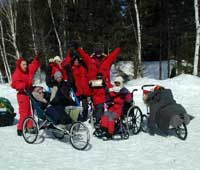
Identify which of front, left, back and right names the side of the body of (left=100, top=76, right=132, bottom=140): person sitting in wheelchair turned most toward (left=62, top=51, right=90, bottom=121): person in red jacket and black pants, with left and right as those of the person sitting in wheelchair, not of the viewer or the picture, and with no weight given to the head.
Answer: right

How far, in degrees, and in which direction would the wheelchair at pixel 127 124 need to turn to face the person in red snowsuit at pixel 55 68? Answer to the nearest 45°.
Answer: approximately 90° to its right

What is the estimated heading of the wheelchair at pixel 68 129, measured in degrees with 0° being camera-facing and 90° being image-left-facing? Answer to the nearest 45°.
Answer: approximately 315°

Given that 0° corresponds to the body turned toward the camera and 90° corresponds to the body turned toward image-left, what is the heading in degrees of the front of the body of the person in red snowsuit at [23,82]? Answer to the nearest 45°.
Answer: approximately 315°

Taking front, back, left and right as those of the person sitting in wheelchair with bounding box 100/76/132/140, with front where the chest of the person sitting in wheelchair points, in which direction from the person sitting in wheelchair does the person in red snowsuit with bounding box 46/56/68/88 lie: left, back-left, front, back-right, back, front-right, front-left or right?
right

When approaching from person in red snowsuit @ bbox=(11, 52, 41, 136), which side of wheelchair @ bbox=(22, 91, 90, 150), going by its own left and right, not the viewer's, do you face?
back

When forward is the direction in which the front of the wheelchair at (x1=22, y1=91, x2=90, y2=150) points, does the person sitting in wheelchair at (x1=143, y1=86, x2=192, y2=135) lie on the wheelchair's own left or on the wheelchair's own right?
on the wheelchair's own left

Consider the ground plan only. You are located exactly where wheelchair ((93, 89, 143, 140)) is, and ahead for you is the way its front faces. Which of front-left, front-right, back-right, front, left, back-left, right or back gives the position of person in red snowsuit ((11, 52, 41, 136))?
front-right
